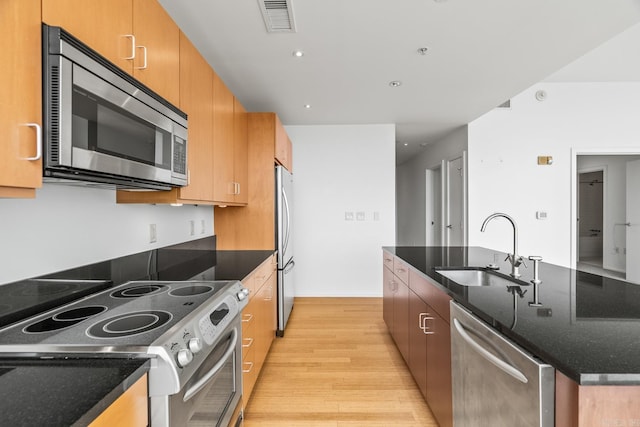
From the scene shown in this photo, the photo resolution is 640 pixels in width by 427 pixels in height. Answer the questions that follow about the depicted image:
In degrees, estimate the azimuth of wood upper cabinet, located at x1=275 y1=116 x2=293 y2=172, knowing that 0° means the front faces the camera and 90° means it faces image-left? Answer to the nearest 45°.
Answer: approximately 270°

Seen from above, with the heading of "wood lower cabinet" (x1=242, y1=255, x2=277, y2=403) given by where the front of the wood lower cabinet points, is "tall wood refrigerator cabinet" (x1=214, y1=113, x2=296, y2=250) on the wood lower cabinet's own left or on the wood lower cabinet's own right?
on the wood lower cabinet's own left

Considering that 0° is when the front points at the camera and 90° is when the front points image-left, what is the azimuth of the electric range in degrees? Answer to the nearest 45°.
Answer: approximately 315°

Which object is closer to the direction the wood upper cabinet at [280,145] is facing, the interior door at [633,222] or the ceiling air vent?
the interior door

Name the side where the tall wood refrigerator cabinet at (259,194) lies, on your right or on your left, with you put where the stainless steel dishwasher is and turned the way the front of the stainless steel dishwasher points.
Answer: on your right

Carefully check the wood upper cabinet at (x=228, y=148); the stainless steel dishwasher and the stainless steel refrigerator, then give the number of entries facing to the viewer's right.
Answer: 2

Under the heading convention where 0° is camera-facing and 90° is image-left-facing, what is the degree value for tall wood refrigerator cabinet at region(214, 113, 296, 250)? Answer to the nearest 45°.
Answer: approximately 270°

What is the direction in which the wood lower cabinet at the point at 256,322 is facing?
to the viewer's right

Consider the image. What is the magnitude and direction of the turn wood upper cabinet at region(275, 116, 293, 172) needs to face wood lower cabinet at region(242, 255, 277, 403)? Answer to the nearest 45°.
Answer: approximately 90° to its right

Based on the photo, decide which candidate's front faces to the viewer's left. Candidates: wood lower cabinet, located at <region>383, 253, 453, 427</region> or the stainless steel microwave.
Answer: the wood lower cabinet

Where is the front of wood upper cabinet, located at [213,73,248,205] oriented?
to the viewer's right

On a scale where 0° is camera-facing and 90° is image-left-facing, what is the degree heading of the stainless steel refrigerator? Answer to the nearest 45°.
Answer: approximately 270°

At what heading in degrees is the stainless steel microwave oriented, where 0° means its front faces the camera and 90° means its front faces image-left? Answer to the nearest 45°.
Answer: approximately 315°

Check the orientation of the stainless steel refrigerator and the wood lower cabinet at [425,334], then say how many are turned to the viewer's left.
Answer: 1

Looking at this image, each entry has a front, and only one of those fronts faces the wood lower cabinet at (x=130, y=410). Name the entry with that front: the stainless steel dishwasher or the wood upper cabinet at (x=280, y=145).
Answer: the stainless steel dishwasher

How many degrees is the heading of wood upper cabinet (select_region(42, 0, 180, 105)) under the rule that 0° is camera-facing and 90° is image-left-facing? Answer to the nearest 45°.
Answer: approximately 315°
